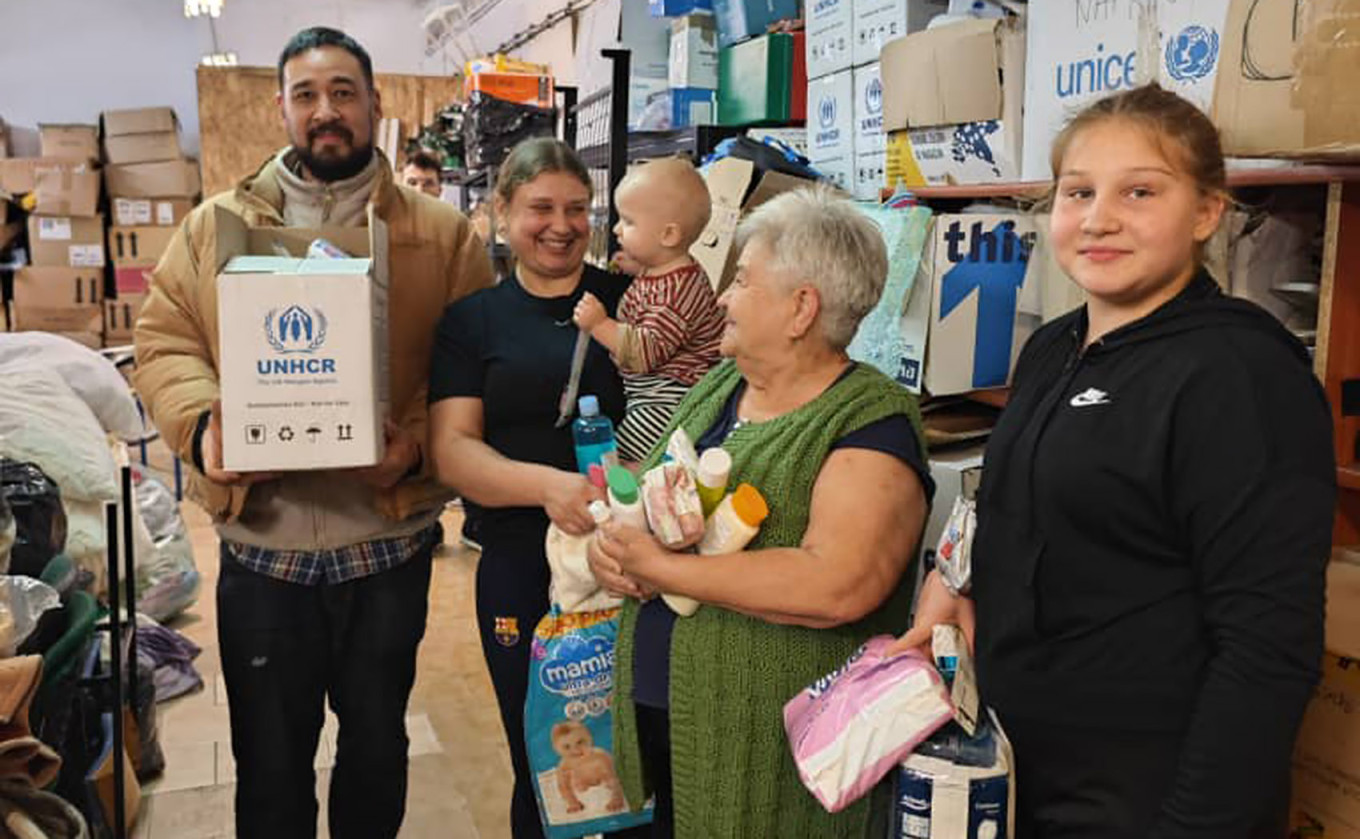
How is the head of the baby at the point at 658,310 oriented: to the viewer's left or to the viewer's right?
to the viewer's left

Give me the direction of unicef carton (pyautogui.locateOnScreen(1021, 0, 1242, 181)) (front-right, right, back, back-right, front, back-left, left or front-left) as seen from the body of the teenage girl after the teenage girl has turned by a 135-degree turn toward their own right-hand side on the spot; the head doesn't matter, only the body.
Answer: front

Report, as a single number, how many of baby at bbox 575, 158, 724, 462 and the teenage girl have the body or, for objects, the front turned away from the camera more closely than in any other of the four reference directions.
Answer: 0

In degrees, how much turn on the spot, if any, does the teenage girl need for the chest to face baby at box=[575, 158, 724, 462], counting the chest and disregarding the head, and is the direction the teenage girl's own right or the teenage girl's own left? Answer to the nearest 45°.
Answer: approximately 90° to the teenage girl's own right

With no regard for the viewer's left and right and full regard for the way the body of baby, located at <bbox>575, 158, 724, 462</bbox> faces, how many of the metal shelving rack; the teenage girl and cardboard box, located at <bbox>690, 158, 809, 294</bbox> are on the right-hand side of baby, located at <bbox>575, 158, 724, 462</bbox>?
2

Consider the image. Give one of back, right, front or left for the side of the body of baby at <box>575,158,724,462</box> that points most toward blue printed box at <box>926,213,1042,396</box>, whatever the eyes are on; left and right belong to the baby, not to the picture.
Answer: back

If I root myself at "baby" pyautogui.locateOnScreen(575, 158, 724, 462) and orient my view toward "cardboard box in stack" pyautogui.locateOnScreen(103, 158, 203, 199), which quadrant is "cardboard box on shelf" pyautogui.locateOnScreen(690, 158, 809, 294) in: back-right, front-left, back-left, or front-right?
front-right

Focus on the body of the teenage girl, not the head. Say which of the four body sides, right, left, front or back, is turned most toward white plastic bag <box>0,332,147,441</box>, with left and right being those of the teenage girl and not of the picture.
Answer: right

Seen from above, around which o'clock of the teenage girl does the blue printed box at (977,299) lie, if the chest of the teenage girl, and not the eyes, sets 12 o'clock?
The blue printed box is roughly at 4 o'clock from the teenage girl.

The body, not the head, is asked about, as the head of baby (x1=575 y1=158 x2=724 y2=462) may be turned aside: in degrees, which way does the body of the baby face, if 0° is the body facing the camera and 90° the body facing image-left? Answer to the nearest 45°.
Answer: approximately 90°

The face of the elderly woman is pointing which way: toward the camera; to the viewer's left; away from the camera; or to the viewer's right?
to the viewer's left

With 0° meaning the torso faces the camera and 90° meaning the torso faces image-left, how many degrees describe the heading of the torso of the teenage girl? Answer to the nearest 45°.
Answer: approximately 45°

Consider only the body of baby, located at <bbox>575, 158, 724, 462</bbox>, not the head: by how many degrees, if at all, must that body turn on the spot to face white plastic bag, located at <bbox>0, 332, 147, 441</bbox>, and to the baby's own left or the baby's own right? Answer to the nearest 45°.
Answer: approximately 45° to the baby's own right

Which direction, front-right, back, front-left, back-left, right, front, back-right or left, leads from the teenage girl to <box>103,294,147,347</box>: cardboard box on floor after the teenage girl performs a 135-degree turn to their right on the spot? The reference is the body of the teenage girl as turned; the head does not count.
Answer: front-left
